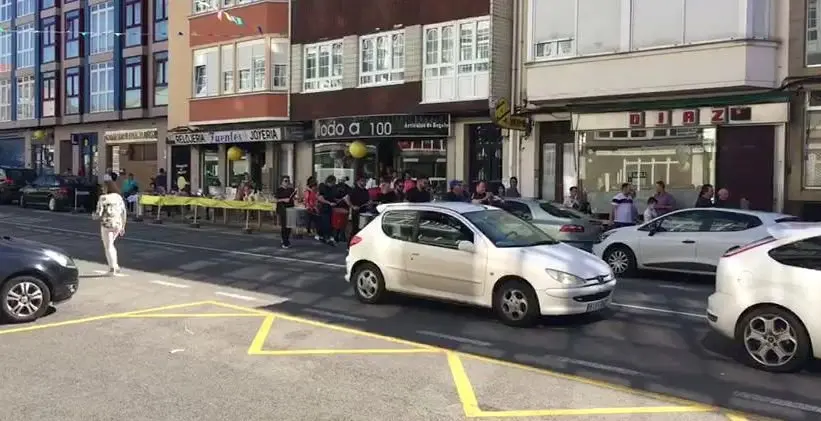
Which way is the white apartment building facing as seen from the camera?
toward the camera

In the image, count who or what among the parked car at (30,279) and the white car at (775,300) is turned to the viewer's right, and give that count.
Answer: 2

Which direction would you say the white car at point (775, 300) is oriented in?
to the viewer's right

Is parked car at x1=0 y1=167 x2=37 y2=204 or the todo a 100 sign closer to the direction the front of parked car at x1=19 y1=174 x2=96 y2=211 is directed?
the parked car

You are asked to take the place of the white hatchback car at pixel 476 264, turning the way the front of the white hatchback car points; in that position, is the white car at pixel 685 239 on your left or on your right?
on your left

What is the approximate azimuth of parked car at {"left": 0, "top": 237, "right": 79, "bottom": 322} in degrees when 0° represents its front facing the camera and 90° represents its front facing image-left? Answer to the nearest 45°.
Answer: approximately 270°

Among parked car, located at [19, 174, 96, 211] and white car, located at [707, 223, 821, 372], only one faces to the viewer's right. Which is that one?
the white car

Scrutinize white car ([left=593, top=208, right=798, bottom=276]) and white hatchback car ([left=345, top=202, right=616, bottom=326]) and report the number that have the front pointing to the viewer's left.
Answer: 1

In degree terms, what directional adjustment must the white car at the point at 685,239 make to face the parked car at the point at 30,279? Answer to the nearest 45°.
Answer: approximately 45° to its left

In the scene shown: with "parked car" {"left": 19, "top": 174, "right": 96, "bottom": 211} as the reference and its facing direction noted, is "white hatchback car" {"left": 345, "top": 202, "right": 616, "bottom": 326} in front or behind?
behind
